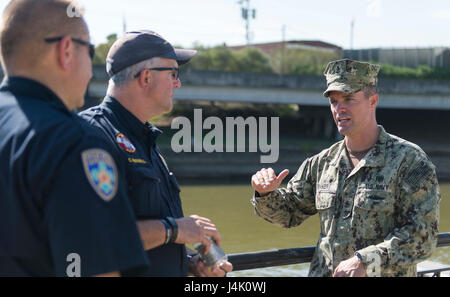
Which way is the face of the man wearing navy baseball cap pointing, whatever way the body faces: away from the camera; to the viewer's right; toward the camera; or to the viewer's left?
to the viewer's right

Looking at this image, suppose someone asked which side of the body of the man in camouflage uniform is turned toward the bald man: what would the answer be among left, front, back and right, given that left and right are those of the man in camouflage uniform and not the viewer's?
front

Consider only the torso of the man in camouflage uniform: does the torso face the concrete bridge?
no

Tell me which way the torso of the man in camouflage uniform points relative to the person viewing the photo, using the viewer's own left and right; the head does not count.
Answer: facing the viewer and to the left of the viewer

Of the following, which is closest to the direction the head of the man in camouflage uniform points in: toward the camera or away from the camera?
toward the camera

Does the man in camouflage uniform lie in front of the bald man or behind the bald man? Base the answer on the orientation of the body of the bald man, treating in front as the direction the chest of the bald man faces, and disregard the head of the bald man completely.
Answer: in front

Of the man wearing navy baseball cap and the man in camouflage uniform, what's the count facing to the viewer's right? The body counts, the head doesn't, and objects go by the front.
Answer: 1

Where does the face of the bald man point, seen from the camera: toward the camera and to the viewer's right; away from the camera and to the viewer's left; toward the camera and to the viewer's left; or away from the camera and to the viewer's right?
away from the camera and to the viewer's right

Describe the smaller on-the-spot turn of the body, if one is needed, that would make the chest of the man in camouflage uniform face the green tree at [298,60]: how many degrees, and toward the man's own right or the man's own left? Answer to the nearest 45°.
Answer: approximately 135° to the man's own right

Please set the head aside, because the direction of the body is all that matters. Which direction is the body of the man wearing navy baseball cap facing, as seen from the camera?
to the viewer's right

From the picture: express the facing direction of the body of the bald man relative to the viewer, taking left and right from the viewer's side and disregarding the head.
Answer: facing away from the viewer and to the right of the viewer

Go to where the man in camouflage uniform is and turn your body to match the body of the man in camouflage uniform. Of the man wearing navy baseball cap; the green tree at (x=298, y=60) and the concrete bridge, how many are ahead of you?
1

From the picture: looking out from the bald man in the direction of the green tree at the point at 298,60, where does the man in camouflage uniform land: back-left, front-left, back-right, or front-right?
front-right

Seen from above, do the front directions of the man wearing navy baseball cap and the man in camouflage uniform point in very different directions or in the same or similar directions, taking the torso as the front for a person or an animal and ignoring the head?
very different directions

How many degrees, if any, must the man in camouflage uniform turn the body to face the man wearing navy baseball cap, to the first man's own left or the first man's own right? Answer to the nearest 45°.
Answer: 0° — they already face them

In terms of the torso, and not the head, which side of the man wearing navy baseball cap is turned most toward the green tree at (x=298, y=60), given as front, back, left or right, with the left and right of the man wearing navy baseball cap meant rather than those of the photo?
left
